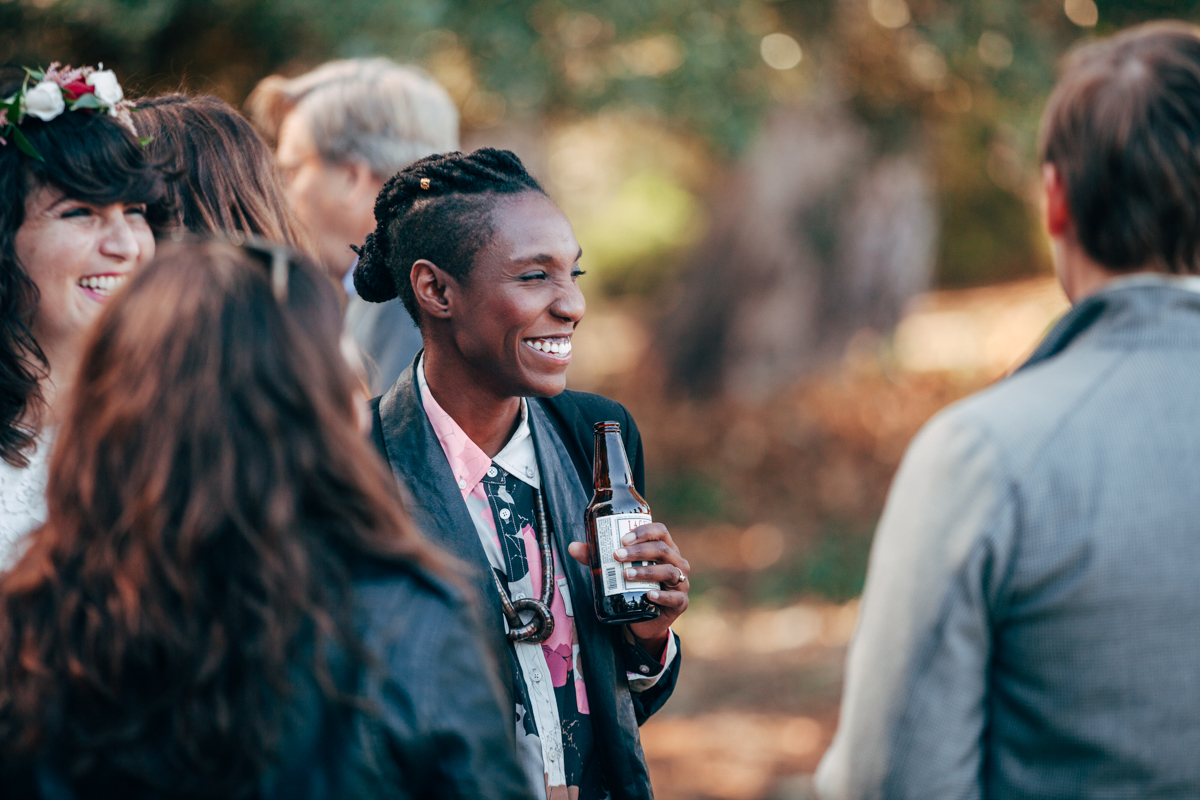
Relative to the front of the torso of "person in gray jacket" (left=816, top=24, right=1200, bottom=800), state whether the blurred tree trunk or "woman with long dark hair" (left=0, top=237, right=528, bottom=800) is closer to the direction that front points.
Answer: the blurred tree trunk

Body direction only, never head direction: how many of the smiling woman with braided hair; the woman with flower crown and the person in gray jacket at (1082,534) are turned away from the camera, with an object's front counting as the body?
1

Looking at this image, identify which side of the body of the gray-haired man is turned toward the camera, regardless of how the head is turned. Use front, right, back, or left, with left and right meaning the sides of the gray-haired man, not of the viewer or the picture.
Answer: left

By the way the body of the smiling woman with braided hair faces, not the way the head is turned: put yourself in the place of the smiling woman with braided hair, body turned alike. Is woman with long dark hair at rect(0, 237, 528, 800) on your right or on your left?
on your right

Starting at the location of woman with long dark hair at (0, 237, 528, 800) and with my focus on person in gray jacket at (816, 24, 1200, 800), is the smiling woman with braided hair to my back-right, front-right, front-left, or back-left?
front-left

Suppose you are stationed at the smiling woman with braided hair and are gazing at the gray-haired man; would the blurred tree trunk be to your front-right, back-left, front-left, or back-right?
front-right

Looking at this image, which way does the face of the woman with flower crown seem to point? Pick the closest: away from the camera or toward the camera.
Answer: toward the camera

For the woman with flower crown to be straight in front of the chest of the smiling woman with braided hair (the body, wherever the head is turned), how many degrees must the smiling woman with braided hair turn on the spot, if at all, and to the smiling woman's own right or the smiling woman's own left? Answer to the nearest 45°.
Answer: approximately 135° to the smiling woman's own right

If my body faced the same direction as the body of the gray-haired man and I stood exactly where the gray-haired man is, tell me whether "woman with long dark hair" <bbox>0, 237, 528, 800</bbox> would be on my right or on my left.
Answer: on my left

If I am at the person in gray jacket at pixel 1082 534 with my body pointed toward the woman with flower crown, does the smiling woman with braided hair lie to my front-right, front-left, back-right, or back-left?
front-right

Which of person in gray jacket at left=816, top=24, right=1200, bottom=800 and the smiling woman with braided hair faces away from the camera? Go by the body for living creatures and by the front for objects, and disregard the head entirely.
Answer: the person in gray jacket

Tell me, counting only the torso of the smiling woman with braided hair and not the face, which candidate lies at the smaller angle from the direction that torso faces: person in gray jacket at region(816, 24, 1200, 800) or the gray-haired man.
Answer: the person in gray jacket

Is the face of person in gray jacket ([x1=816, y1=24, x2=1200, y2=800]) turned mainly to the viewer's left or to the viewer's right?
to the viewer's left

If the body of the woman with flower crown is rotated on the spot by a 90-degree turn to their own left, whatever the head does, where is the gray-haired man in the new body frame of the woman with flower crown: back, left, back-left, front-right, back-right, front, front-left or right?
front

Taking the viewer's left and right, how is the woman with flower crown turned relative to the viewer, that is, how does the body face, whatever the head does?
facing the viewer and to the right of the viewer

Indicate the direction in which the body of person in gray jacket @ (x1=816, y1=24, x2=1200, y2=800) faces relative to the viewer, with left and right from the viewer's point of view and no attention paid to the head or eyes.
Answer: facing away from the viewer
